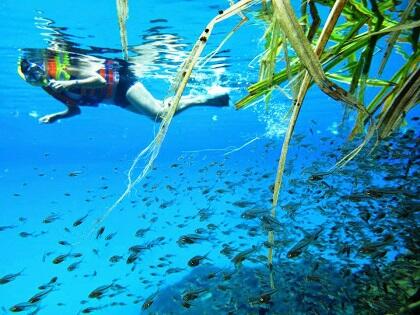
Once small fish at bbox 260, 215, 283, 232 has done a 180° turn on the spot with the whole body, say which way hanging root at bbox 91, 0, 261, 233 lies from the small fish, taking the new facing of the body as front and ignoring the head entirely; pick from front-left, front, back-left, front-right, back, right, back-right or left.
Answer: back
